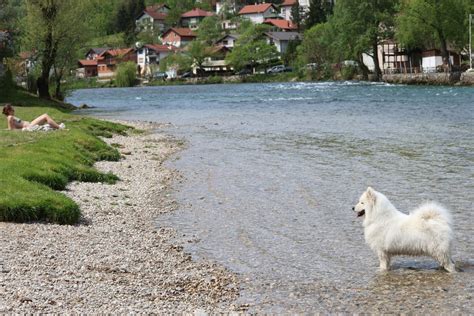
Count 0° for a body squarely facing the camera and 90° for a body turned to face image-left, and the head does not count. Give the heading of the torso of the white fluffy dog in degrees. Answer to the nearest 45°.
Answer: approximately 90°

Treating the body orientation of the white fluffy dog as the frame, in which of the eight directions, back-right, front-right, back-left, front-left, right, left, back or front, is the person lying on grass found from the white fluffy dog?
front-right
